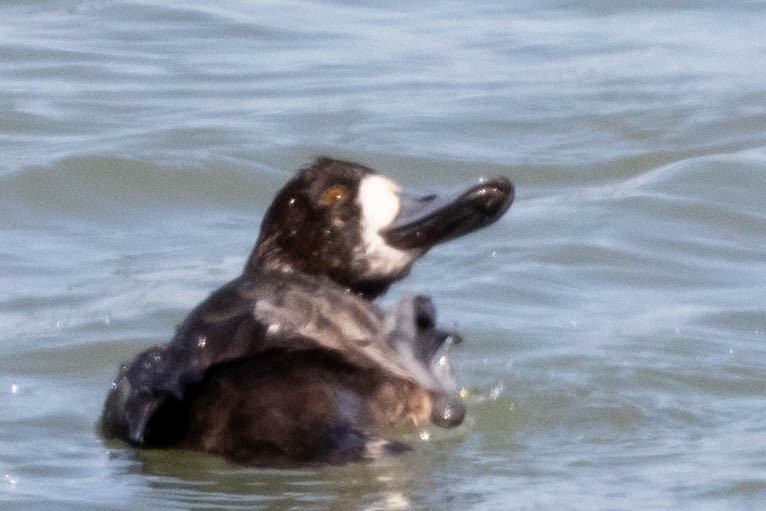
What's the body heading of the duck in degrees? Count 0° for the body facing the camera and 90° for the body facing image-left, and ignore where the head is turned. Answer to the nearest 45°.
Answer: approximately 225°

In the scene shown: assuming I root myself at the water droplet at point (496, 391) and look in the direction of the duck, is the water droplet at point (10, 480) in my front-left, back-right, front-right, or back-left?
front-right

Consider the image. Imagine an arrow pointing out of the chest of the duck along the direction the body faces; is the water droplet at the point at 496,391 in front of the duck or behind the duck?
in front

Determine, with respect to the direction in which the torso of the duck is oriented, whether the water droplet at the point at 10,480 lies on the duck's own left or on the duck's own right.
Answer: on the duck's own left

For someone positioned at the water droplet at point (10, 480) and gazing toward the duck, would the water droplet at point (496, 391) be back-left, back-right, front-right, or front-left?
front-left
